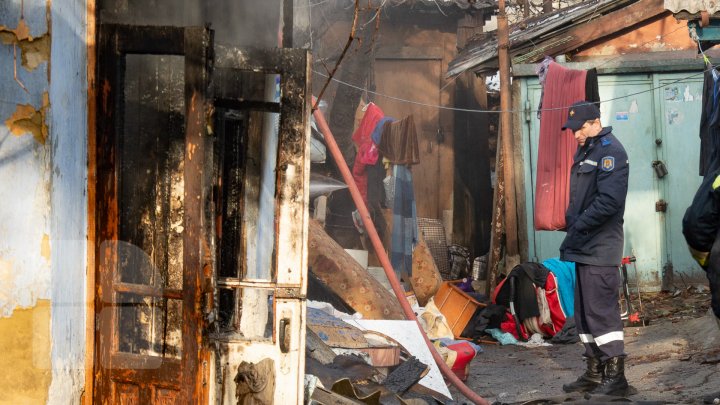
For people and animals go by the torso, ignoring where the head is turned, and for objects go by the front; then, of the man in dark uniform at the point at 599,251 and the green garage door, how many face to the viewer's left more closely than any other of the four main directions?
1

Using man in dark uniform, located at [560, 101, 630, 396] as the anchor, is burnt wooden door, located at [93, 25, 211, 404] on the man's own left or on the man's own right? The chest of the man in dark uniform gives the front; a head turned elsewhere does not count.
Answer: on the man's own left

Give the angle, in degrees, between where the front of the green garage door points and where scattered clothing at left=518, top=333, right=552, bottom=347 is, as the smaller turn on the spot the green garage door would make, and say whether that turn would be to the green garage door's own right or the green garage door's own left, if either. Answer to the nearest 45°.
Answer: approximately 45° to the green garage door's own right

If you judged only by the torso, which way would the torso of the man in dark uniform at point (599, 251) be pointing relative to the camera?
to the viewer's left

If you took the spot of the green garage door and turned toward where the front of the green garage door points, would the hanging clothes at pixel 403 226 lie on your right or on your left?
on your right

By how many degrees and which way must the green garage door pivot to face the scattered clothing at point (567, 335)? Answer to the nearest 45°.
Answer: approximately 45° to its right

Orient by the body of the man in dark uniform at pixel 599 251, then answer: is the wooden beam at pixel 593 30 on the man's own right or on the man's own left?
on the man's own right

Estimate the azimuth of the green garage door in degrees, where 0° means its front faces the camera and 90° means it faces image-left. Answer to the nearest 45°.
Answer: approximately 0°

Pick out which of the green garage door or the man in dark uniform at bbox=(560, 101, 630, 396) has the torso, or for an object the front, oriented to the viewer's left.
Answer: the man in dark uniform

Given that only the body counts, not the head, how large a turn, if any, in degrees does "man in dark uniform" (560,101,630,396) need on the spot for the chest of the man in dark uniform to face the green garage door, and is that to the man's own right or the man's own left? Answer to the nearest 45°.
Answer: approximately 90° to the man's own right

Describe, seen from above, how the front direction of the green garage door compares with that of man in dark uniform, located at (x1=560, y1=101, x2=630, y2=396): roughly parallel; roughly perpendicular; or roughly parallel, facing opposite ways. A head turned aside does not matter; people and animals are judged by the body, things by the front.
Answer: roughly perpendicular

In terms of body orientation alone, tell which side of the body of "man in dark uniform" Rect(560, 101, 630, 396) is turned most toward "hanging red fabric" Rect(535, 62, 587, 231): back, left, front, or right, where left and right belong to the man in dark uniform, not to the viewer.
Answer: right
